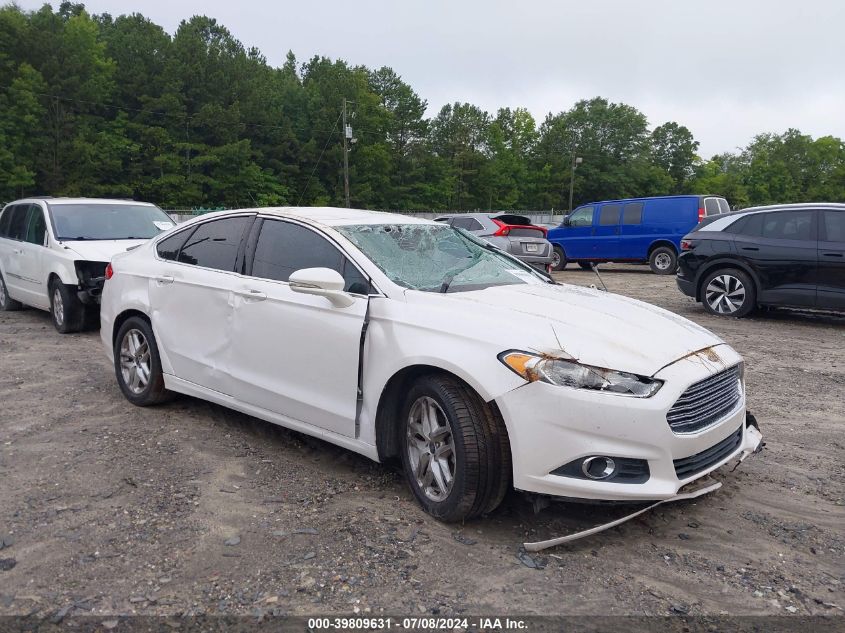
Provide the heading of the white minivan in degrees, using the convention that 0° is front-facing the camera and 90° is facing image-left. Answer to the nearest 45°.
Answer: approximately 315°

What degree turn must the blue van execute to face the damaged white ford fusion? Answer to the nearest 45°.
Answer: approximately 135° to its left

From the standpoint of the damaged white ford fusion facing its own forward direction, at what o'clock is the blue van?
The blue van is roughly at 8 o'clock from the damaged white ford fusion.

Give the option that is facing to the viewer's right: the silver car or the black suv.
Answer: the black suv

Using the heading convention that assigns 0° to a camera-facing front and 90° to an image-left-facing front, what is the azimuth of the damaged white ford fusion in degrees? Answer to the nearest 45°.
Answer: approximately 315°

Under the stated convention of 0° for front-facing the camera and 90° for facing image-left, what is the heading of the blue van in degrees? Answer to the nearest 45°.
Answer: approximately 135°

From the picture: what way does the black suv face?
to the viewer's right

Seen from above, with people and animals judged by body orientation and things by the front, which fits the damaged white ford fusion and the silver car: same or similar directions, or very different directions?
very different directions

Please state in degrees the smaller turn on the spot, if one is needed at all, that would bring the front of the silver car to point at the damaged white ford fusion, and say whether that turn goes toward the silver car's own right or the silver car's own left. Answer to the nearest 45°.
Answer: approximately 135° to the silver car's own left

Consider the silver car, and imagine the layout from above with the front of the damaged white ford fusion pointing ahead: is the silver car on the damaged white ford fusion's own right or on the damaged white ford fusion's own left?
on the damaged white ford fusion's own left

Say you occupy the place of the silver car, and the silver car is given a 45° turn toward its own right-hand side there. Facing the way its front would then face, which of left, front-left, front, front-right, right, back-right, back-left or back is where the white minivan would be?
back-left

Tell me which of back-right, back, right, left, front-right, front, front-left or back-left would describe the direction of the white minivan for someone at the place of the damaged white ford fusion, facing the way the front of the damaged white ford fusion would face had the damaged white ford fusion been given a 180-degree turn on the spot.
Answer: front

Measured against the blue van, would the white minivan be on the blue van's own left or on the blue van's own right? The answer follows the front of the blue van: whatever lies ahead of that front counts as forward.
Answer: on the blue van's own left
